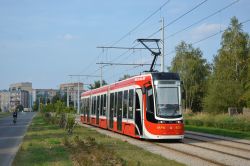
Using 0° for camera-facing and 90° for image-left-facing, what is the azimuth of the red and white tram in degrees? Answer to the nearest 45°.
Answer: approximately 315°

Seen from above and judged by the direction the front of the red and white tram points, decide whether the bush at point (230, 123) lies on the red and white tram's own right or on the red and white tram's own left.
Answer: on the red and white tram's own left
